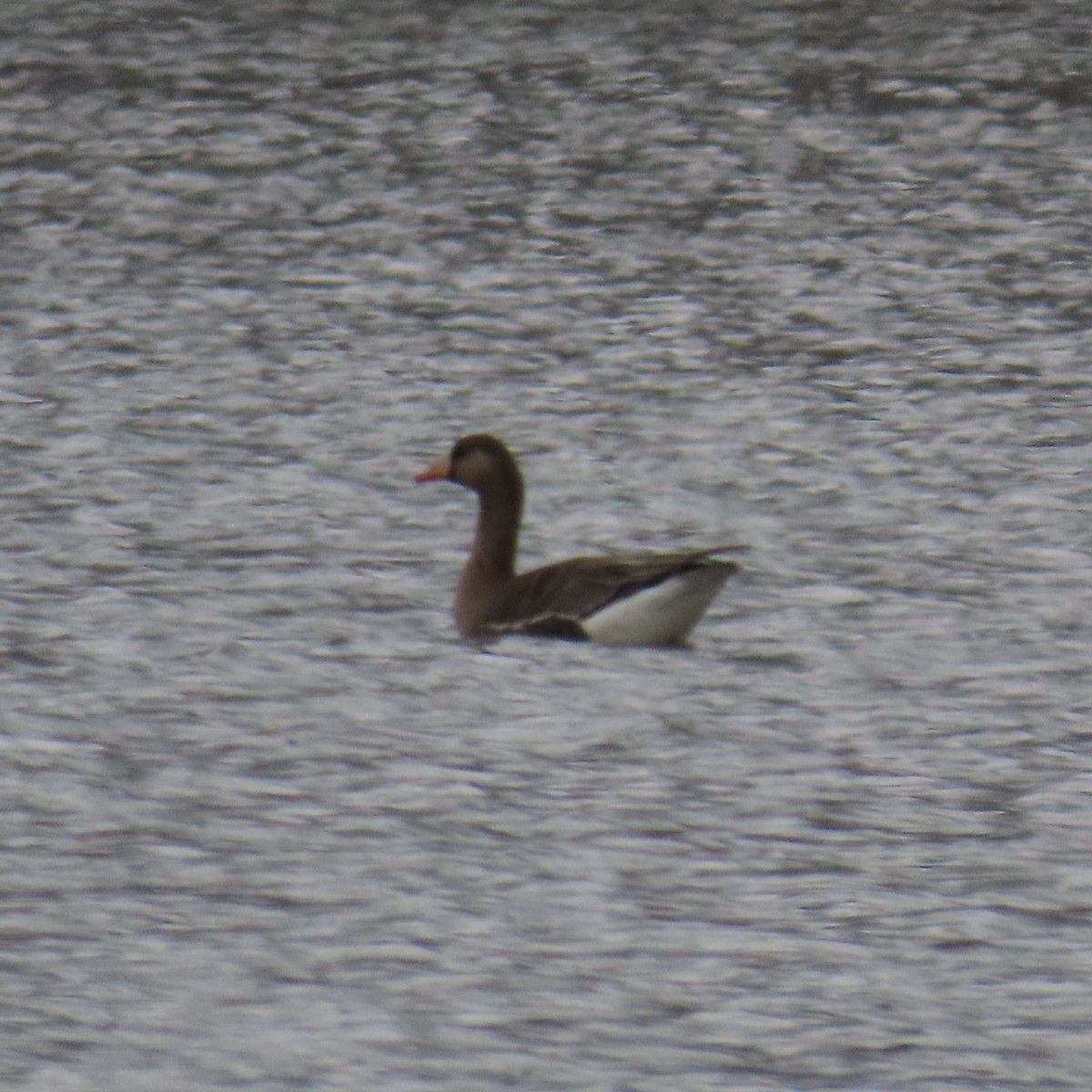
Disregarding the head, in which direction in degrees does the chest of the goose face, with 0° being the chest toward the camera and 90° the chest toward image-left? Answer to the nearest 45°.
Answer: approximately 90°
